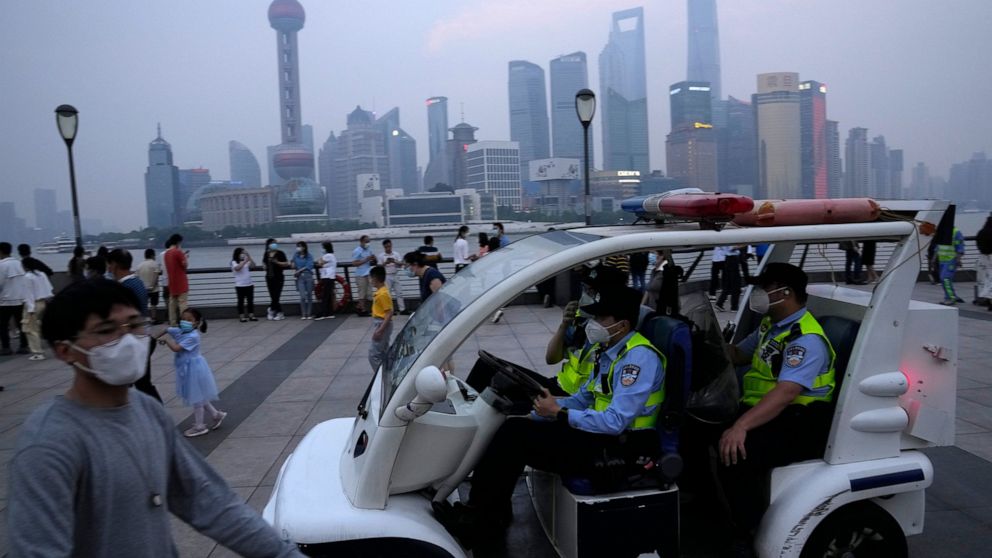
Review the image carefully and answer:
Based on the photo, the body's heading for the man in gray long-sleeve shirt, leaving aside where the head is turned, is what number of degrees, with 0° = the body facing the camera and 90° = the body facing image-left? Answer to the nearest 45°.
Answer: approximately 315°

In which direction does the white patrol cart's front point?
to the viewer's left

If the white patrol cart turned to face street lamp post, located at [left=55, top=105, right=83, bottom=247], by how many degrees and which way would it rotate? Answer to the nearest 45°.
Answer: approximately 45° to its right

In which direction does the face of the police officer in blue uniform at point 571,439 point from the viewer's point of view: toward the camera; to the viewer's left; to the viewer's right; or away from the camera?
to the viewer's left

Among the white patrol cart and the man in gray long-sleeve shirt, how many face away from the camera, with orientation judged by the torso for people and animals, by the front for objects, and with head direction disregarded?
0

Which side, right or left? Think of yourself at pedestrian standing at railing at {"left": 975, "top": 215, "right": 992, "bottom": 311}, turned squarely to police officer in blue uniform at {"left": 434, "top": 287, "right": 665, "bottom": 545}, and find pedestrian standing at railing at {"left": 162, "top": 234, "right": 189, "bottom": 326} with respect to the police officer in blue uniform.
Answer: right

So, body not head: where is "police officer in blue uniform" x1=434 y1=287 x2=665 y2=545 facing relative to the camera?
to the viewer's left

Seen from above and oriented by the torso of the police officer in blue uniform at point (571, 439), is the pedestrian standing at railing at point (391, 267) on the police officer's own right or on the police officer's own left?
on the police officer's own right

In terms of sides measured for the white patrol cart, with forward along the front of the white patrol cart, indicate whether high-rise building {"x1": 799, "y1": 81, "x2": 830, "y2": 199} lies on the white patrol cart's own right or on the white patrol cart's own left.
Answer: on the white patrol cart's own right

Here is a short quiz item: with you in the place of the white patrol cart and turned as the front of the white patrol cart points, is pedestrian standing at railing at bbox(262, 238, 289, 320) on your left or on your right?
on your right
